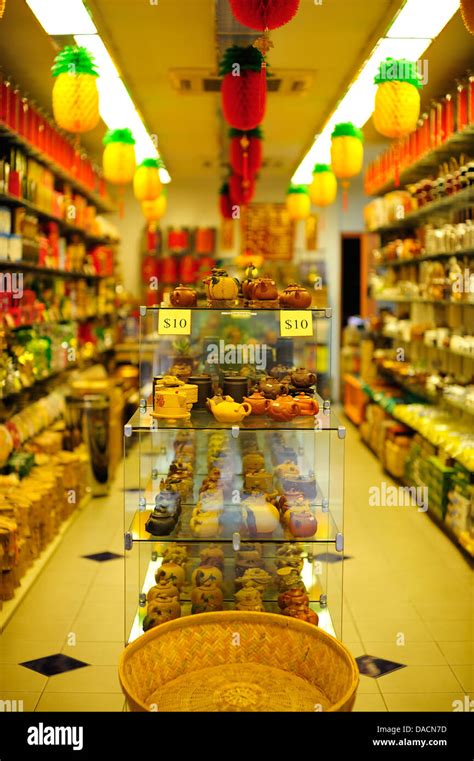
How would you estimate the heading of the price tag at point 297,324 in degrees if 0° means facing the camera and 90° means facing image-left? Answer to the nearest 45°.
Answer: approximately 0°

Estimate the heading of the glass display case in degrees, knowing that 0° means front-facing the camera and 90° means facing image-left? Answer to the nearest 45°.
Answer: approximately 0°

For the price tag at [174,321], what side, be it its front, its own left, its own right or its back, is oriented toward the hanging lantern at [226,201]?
back

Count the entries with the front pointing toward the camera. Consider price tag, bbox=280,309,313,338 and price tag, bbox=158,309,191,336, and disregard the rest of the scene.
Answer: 2
